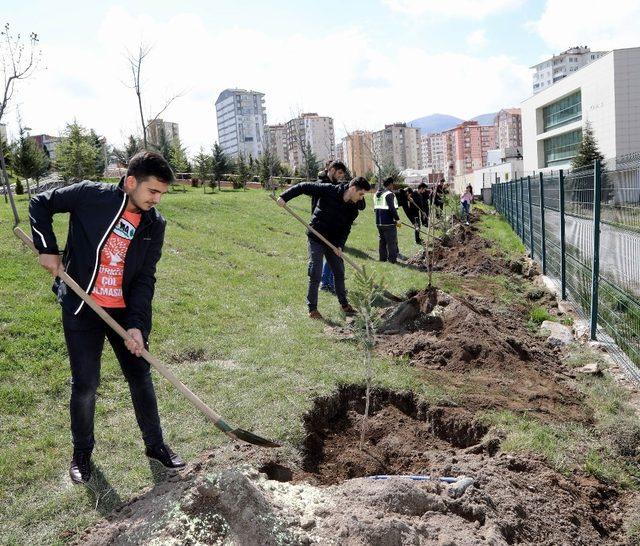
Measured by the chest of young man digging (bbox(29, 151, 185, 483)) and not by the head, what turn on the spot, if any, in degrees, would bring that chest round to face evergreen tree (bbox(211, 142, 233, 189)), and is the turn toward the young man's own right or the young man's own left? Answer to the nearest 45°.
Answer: approximately 135° to the young man's own left

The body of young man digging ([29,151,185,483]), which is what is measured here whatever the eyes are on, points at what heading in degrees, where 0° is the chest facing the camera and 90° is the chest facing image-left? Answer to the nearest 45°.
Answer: approximately 315°

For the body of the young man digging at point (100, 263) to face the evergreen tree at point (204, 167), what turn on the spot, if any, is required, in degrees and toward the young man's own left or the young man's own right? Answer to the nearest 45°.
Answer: approximately 135° to the young man's own left

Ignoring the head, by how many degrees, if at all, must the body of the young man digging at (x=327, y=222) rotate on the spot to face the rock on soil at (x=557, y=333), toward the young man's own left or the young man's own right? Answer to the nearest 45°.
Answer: approximately 45° to the young man's own left

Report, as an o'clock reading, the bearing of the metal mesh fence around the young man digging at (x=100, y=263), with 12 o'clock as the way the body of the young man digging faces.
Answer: The metal mesh fence is roughly at 10 o'clock from the young man digging.

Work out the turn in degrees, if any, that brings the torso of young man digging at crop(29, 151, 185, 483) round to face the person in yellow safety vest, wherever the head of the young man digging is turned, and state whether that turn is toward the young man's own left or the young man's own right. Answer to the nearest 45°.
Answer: approximately 90° to the young man's own left

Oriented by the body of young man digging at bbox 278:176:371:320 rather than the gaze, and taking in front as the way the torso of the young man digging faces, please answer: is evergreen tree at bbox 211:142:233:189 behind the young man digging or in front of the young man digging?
behind
